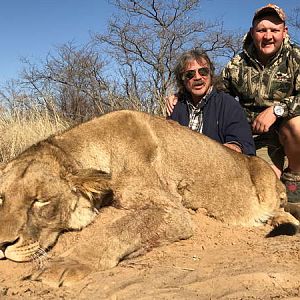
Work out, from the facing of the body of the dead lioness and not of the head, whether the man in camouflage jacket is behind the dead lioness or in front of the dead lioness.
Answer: behind

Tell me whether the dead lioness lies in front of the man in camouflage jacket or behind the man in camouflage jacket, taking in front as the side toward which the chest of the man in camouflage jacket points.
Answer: in front

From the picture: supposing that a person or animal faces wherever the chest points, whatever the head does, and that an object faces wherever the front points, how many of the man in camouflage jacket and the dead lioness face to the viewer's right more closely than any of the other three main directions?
0

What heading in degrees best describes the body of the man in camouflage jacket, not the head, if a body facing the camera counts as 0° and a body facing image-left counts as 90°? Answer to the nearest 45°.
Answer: approximately 0°
